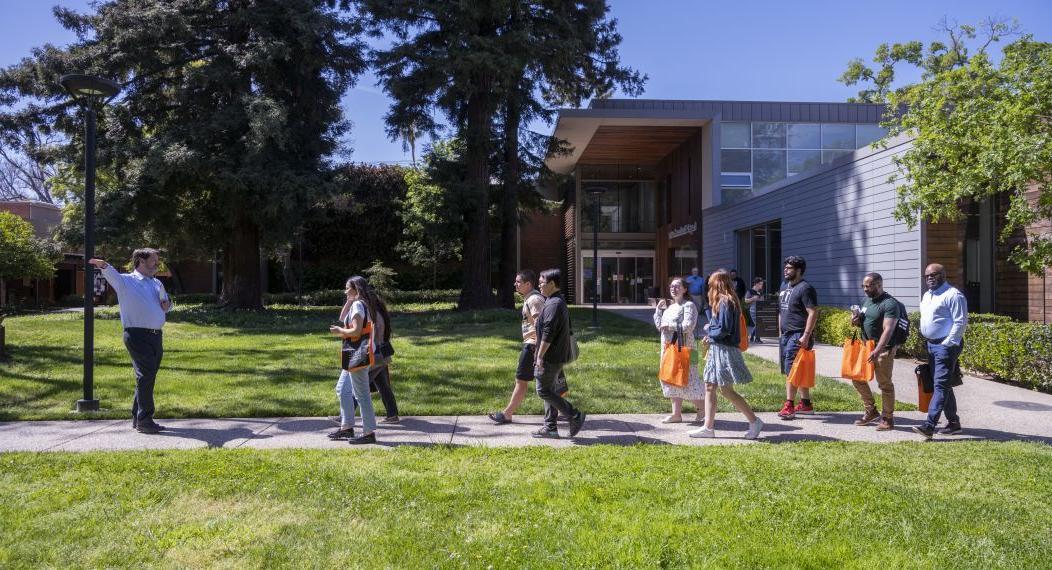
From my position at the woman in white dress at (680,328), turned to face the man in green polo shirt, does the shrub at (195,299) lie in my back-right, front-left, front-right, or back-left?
back-left

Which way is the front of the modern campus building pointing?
toward the camera

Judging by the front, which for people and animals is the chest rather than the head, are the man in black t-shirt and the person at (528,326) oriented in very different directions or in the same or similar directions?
same or similar directions

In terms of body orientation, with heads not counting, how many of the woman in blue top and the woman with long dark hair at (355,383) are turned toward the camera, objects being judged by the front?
0

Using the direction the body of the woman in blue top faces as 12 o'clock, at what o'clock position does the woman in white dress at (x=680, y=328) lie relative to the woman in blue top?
The woman in white dress is roughly at 2 o'clock from the woman in blue top.

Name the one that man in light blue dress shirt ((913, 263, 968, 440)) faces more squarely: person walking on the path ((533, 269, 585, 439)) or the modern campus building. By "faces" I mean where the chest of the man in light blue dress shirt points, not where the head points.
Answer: the person walking on the path

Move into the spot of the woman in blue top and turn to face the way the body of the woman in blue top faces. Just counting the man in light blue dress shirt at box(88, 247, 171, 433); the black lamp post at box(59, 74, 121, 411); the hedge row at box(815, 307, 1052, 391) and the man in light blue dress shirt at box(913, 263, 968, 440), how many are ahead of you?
2

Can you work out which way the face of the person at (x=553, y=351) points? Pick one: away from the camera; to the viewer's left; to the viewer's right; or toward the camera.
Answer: to the viewer's left

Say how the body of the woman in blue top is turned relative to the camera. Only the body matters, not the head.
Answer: to the viewer's left

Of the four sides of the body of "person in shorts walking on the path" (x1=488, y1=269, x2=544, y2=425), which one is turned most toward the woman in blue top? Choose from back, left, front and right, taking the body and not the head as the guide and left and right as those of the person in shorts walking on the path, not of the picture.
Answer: back

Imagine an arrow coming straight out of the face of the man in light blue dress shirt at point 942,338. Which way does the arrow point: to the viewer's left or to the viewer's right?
to the viewer's left

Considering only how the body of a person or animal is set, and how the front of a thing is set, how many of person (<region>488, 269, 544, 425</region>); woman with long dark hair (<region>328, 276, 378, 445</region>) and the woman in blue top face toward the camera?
0

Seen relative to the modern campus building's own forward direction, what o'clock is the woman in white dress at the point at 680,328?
The woman in white dress is roughly at 12 o'clock from the modern campus building.

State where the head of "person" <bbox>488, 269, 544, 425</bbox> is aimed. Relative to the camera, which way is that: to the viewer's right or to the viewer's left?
to the viewer's left

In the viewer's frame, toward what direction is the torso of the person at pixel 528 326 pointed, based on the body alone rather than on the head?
to the viewer's left

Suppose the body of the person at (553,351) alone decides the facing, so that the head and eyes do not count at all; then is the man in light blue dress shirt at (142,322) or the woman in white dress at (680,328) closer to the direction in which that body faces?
the man in light blue dress shirt

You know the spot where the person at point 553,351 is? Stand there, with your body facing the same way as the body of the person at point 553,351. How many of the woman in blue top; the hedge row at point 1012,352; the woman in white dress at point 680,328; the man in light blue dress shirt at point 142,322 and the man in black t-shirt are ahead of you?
1

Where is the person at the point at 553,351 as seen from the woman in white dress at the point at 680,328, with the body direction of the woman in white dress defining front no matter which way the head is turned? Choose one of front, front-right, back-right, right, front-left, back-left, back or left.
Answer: front
